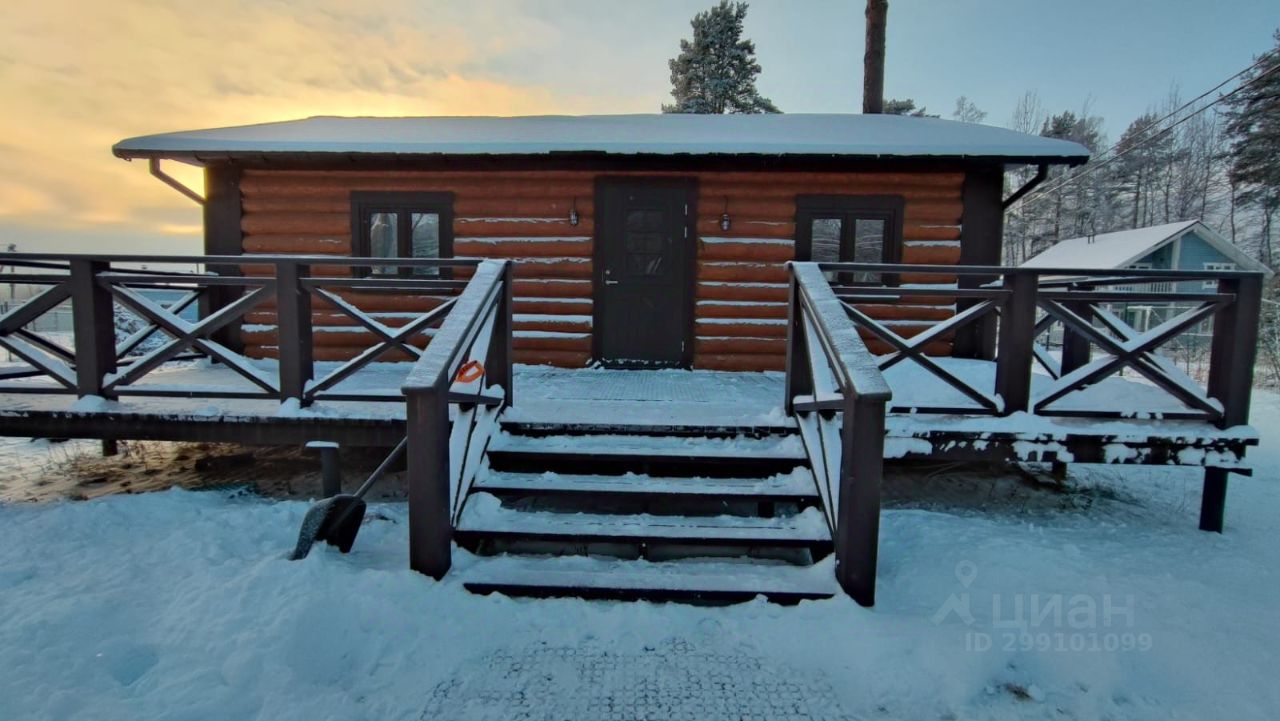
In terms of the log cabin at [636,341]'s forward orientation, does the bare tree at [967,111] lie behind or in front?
behind

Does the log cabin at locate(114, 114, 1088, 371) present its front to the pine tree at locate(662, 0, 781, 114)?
no

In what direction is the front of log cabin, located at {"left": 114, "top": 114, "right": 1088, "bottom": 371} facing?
toward the camera

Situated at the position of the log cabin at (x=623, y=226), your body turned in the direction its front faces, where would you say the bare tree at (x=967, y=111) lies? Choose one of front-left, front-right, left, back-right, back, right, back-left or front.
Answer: back-left

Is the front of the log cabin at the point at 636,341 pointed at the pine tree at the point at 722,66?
no

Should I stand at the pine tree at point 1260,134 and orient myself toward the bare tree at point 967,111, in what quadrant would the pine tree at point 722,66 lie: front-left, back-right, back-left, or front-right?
front-left

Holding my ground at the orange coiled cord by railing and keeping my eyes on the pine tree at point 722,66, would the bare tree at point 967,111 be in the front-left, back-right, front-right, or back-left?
front-right

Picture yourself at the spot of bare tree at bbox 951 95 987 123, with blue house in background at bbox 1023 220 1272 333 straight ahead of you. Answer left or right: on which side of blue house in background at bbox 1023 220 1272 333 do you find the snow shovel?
right

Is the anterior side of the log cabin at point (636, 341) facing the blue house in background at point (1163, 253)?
no
